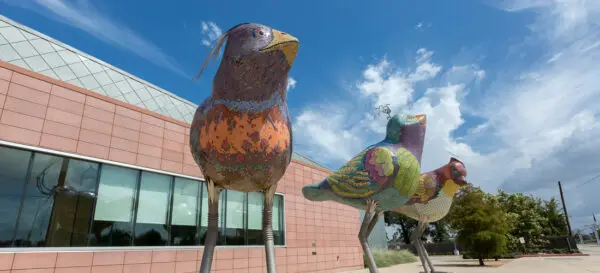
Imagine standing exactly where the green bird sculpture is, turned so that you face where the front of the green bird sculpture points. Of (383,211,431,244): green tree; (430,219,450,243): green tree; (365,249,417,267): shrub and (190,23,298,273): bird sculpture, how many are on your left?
3

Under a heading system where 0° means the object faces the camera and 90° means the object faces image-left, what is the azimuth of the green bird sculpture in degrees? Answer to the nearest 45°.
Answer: approximately 270°

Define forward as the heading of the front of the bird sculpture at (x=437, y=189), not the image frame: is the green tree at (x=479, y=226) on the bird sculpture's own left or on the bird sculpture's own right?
on the bird sculpture's own left

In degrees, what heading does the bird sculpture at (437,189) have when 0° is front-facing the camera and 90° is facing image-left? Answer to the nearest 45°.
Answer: approximately 270°

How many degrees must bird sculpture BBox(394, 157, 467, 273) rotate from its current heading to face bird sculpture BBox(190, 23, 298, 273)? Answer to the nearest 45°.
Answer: approximately 90° to its right

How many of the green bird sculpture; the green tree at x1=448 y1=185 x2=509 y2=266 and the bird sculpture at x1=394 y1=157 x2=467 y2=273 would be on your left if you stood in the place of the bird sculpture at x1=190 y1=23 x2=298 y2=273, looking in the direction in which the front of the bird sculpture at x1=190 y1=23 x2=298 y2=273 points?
3

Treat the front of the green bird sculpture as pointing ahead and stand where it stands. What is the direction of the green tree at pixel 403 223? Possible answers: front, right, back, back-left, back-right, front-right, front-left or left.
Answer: left

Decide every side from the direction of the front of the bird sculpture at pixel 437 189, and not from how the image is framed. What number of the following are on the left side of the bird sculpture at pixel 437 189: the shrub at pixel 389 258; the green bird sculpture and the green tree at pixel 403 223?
2

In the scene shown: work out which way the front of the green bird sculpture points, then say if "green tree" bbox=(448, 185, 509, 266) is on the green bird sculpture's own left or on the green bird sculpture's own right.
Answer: on the green bird sculpture's own left

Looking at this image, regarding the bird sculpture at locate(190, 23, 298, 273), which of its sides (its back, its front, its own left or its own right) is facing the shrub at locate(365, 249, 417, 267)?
back

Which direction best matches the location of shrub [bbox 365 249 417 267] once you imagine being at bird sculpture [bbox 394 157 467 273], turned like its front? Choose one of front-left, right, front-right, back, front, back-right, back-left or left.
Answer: left

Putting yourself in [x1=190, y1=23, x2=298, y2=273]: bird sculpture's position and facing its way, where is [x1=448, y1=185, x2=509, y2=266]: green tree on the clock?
The green tree is roughly at 7 o'clock from the bird sculpture.

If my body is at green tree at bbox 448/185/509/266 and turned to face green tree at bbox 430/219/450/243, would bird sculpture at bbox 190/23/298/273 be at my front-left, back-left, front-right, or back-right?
back-left

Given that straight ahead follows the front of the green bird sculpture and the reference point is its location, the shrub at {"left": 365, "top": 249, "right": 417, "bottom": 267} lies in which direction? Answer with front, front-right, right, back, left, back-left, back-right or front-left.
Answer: left

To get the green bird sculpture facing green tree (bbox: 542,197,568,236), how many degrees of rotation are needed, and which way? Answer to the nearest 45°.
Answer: approximately 45° to its left

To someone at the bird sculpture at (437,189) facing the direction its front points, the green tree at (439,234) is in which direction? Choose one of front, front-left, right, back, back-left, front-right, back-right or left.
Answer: left
